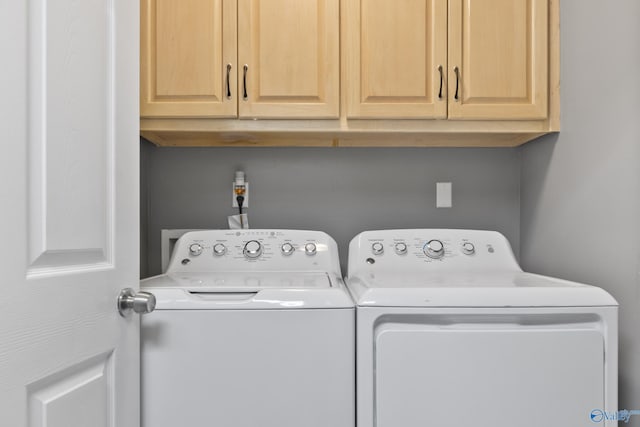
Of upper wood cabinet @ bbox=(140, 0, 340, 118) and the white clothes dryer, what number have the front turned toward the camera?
2

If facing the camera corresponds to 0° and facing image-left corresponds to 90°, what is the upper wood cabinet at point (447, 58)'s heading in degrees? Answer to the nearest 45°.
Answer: approximately 0°

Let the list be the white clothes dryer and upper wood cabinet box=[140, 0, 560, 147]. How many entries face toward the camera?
2

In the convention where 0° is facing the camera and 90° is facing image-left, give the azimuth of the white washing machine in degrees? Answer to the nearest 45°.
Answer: approximately 0°

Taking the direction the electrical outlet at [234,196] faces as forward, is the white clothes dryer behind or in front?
in front

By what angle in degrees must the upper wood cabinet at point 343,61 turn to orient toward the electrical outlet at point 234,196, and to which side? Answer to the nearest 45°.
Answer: approximately 135° to its right

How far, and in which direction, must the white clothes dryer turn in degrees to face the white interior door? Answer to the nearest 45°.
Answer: approximately 45° to its right

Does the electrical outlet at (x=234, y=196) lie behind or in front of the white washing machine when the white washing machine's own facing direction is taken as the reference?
behind
